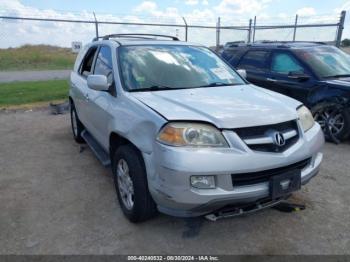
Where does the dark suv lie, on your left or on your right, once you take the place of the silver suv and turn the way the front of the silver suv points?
on your left

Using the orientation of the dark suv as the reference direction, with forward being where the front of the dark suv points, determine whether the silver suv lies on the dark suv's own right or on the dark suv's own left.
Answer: on the dark suv's own right

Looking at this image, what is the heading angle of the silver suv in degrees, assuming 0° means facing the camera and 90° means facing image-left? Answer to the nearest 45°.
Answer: approximately 315°
